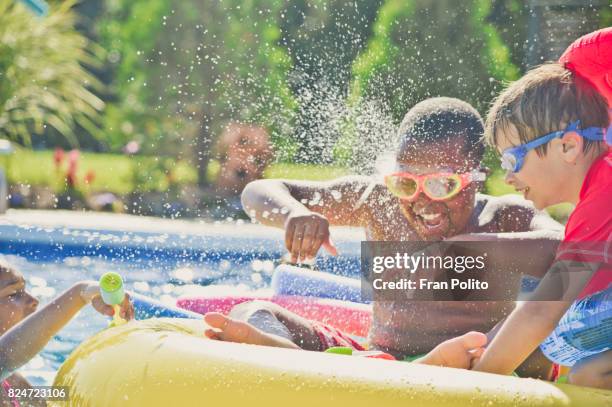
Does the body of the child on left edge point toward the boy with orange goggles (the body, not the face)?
yes

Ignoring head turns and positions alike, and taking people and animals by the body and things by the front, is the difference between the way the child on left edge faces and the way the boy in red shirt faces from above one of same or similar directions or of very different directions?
very different directions

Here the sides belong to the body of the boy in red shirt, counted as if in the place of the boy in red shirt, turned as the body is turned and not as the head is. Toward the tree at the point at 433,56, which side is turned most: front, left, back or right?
right

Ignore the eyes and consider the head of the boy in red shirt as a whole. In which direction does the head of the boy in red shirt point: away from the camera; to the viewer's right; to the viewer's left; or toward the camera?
to the viewer's left

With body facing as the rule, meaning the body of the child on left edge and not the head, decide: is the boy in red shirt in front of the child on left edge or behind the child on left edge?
in front

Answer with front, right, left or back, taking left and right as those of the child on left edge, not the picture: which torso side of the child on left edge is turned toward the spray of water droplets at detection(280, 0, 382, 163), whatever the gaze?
left

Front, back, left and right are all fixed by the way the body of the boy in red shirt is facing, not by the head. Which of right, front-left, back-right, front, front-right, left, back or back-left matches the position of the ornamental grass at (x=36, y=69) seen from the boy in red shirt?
front-right

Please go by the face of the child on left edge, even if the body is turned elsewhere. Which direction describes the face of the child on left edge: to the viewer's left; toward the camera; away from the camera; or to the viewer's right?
to the viewer's right

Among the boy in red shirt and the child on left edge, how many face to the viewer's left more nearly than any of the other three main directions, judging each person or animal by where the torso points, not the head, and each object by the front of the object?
1

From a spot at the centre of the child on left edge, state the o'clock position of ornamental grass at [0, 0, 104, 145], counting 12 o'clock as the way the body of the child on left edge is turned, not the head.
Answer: The ornamental grass is roughly at 9 o'clock from the child on left edge.

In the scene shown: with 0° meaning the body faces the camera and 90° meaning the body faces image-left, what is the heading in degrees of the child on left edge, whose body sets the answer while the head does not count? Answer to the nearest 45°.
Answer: approximately 270°

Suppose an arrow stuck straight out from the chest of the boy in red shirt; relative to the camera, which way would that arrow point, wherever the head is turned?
to the viewer's left
